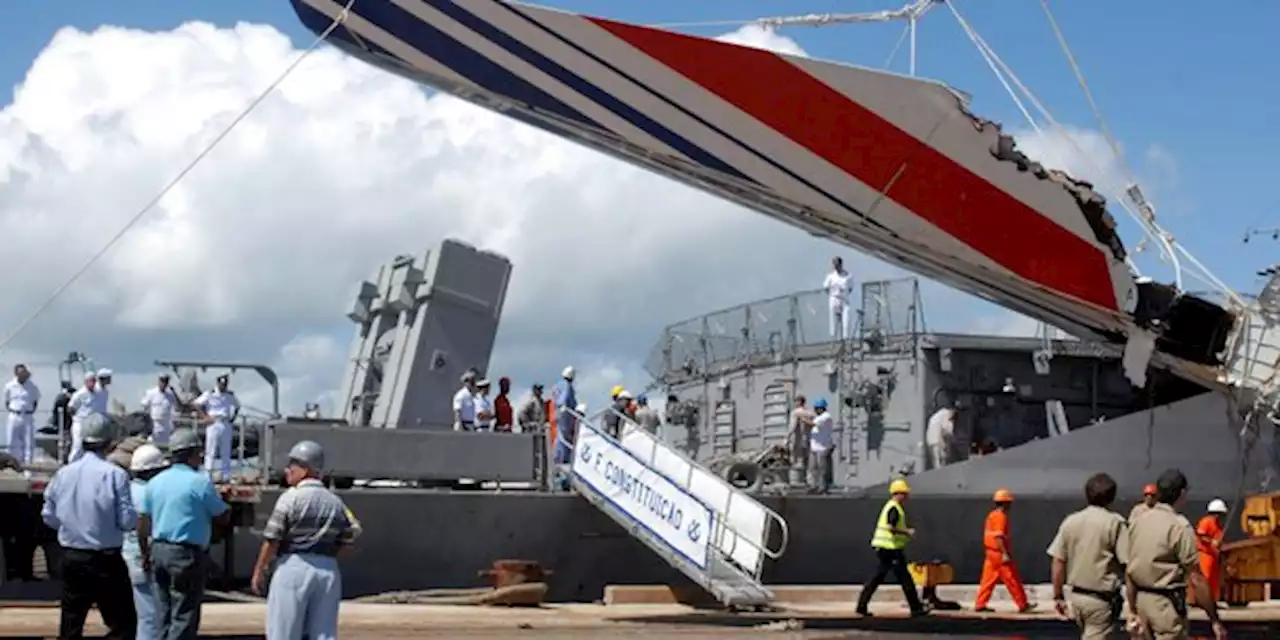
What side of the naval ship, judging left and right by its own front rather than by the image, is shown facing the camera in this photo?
right

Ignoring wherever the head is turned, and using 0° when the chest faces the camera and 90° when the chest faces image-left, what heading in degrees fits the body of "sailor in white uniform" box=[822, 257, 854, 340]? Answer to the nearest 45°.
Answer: approximately 0°

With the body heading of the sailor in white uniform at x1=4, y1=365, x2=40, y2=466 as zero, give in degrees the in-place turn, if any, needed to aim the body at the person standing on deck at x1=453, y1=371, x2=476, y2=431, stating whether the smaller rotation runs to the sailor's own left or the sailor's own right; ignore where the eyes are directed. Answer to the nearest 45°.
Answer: approximately 90° to the sailor's own left

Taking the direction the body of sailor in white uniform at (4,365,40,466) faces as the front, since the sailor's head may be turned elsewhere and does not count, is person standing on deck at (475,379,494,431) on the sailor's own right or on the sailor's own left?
on the sailor's own left

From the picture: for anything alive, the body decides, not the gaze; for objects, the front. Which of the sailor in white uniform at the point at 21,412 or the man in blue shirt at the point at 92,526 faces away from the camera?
the man in blue shirt

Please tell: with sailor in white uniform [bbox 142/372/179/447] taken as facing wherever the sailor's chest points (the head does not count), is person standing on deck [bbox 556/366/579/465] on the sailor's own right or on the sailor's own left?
on the sailor's own left

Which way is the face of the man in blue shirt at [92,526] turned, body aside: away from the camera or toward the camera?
away from the camera

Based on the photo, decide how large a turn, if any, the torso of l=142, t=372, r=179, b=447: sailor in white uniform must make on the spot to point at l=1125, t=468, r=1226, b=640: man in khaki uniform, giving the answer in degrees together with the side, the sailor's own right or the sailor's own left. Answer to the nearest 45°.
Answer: approximately 45° to the sailor's own left

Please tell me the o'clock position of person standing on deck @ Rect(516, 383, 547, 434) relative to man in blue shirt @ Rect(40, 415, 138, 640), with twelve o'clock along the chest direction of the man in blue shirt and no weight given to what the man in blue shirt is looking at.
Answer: The person standing on deck is roughly at 1 o'clock from the man in blue shirt.

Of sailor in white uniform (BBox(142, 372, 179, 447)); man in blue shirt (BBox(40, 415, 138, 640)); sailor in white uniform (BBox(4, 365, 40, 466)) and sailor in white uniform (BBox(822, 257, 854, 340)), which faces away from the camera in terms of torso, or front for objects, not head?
the man in blue shirt

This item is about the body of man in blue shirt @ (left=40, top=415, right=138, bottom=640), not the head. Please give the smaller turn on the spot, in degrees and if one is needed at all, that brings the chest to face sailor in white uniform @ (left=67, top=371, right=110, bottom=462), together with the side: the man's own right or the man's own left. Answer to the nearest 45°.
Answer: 0° — they already face them

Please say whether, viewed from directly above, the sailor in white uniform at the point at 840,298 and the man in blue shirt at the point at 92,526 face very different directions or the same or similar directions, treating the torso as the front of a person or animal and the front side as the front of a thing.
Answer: very different directions

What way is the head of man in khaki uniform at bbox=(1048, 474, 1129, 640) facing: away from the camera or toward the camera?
away from the camera
